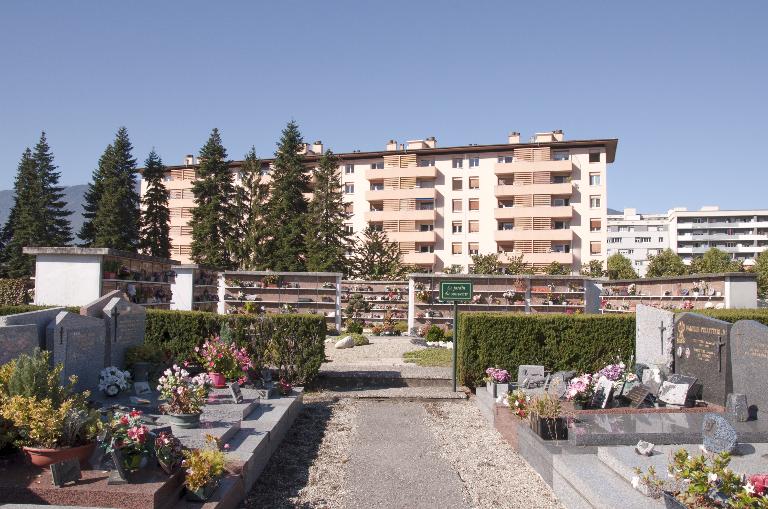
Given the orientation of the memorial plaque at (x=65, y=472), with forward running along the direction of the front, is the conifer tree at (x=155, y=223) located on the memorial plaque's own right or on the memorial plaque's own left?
on the memorial plaque's own left

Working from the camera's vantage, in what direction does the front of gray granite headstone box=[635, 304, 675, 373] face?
facing the viewer and to the left of the viewer

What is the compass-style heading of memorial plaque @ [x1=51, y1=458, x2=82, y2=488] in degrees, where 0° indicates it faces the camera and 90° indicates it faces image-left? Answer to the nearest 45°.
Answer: approximately 315°

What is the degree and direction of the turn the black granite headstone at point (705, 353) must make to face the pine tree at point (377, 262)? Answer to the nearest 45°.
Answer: approximately 90° to its right

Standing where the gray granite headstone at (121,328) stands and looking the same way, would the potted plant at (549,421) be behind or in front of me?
in front

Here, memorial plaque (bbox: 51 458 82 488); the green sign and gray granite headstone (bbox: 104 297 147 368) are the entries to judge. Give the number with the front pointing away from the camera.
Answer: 0

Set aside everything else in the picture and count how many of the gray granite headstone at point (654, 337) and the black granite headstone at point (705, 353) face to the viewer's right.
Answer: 0

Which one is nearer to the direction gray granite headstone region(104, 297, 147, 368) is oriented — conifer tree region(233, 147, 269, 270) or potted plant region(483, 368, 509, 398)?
the potted plant

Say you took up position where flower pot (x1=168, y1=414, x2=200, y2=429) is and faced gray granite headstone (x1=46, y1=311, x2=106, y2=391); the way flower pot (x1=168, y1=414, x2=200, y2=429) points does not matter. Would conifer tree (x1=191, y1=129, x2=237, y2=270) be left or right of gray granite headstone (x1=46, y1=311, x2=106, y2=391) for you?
right

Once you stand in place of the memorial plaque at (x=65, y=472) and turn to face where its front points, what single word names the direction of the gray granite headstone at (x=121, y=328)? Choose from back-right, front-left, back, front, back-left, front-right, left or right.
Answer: back-left

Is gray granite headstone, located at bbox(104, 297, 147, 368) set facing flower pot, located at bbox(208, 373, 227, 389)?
yes

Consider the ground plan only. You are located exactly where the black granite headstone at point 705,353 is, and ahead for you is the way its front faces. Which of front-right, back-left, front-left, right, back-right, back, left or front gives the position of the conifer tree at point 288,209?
right

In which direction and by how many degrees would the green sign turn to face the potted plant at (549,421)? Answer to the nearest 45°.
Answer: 0° — it already faces it

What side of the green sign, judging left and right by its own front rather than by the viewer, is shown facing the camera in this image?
front
